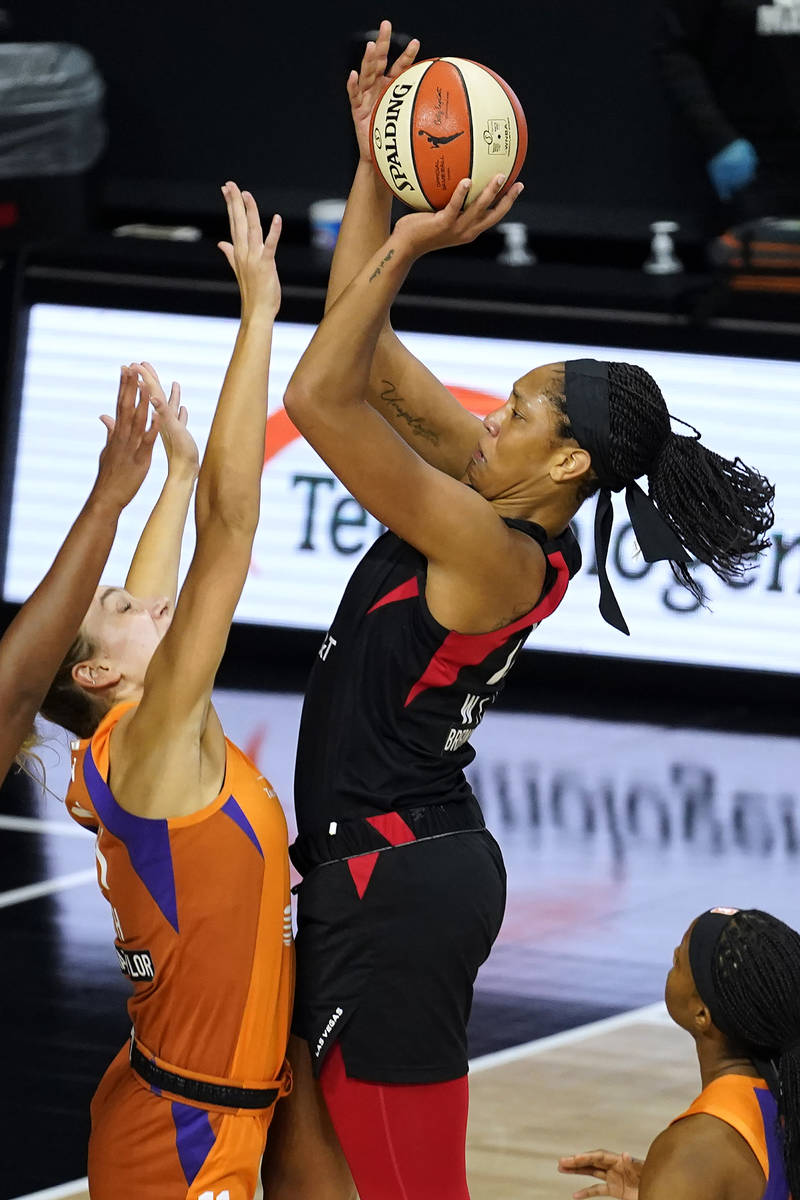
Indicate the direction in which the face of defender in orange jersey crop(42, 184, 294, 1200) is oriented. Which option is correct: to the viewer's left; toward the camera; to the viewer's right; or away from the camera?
to the viewer's right

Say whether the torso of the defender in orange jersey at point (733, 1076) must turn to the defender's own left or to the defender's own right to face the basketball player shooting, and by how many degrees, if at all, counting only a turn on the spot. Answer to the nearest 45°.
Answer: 0° — they already face them

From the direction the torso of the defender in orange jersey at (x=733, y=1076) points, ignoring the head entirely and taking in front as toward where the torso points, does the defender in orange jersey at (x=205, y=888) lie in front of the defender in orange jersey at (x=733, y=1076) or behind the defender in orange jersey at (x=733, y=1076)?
in front

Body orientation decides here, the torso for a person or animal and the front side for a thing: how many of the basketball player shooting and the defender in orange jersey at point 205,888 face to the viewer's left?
1

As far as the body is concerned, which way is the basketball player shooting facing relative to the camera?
to the viewer's left

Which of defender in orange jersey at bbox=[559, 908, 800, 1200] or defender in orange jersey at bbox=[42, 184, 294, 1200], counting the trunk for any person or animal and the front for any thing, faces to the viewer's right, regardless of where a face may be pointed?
defender in orange jersey at bbox=[42, 184, 294, 1200]

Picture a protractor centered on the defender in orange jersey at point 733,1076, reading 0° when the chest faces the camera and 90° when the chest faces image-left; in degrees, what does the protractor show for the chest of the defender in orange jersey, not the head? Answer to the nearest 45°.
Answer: approximately 135°

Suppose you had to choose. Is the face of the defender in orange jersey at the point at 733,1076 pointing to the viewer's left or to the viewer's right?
to the viewer's left

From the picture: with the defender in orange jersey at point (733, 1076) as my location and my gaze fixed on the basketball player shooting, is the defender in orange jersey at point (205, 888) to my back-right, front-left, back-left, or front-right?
front-left

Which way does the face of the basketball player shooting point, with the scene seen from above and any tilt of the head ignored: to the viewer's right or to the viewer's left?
to the viewer's left

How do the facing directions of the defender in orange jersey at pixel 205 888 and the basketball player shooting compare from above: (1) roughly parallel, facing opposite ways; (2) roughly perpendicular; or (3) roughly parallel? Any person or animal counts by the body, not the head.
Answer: roughly parallel, facing opposite ways

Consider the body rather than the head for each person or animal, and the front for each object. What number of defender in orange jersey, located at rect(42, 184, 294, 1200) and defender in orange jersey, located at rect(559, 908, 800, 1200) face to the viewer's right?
1
